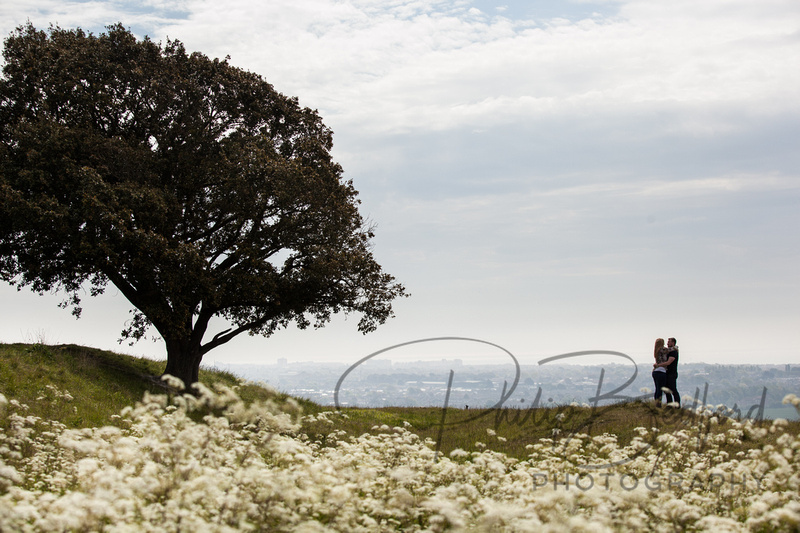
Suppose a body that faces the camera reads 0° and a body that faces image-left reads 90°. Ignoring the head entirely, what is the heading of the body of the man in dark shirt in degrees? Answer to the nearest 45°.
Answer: approximately 90°

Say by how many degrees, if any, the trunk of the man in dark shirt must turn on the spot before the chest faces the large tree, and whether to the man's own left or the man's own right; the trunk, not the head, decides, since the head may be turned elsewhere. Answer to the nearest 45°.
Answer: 0° — they already face it
